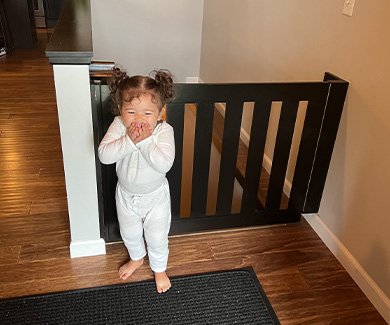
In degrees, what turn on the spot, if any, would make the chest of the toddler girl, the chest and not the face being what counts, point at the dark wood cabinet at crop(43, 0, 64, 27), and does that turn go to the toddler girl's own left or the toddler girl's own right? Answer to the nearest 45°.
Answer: approximately 180°

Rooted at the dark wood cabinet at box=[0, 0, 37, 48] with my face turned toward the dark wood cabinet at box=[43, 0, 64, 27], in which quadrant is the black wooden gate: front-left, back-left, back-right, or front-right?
back-right

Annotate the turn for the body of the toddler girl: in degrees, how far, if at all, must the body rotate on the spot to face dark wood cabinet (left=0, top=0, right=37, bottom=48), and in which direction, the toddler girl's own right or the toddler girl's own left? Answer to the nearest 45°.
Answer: approximately 180°

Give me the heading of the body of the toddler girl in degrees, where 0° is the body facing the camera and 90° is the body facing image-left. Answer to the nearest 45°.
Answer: approximately 0°
